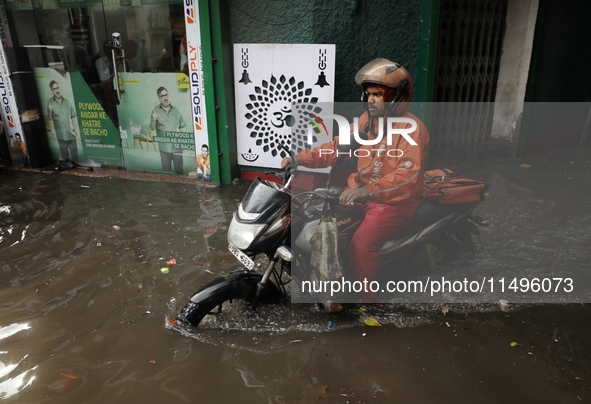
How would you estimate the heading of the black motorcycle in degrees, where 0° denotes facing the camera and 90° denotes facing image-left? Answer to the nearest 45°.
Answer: approximately 45°

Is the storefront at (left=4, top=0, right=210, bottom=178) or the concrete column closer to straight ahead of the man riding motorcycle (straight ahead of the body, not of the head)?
the storefront

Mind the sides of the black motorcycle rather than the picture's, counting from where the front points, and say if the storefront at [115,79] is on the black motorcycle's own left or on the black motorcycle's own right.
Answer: on the black motorcycle's own right

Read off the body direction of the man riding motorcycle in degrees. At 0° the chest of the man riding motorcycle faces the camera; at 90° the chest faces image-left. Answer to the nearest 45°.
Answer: approximately 45°

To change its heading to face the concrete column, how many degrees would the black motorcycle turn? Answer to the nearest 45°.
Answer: approximately 180°

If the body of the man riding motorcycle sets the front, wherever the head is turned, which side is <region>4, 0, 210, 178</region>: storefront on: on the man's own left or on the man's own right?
on the man's own right
